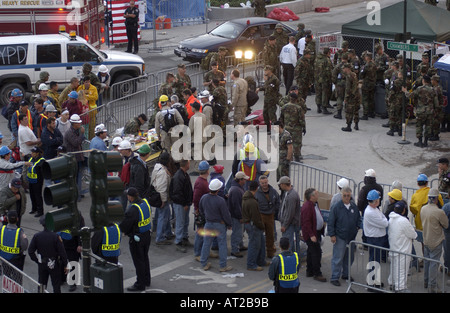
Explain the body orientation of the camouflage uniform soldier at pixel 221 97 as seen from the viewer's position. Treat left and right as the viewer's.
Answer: facing to the left of the viewer

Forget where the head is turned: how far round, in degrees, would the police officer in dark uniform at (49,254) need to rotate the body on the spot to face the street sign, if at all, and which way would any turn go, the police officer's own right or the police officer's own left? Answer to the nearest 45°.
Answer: approximately 45° to the police officer's own right

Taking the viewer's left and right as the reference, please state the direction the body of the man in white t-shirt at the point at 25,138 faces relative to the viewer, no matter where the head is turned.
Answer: facing to the right of the viewer

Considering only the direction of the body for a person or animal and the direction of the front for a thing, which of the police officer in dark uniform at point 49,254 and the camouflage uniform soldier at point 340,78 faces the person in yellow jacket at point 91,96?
the police officer in dark uniform

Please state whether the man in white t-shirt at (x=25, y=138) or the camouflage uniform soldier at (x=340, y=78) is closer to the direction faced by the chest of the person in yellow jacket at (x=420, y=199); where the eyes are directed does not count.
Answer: the camouflage uniform soldier

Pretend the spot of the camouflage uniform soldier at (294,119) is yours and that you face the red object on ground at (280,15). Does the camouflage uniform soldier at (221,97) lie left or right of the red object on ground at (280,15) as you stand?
left

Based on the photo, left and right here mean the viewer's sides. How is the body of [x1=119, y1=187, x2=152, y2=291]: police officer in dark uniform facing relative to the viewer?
facing away from the viewer and to the left of the viewer

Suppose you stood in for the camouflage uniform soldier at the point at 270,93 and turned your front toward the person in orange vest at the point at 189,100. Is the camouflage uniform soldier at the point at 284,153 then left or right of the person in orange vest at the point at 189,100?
left

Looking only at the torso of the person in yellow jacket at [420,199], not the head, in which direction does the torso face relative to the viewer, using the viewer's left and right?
facing away from the viewer

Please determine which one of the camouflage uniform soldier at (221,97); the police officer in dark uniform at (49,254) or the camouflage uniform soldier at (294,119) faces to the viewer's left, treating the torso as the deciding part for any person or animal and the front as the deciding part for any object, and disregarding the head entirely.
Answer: the camouflage uniform soldier at (221,97)
